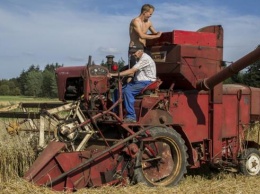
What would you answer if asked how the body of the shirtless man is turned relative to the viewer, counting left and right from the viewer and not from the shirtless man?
facing the viewer and to the right of the viewer

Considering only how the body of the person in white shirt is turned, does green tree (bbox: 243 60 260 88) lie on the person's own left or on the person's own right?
on the person's own right

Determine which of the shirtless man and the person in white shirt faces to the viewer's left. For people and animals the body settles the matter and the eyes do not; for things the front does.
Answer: the person in white shirt

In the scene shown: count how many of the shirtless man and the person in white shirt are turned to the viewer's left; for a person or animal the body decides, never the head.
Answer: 1

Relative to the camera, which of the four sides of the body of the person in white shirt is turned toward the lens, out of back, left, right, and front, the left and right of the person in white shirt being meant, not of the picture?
left

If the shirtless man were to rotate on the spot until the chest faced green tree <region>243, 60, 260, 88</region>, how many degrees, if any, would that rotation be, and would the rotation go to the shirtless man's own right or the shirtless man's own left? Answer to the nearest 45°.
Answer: approximately 135° to the shirtless man's own left
